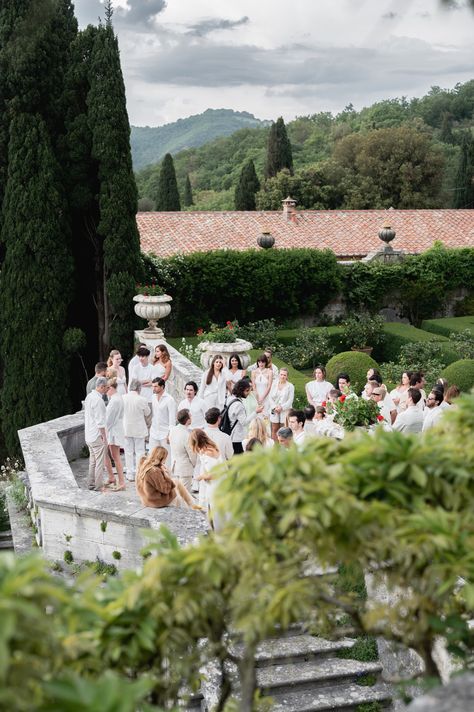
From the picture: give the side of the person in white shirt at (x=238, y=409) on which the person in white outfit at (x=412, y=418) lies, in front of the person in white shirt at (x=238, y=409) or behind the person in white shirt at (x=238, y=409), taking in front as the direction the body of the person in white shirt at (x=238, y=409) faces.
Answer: in front

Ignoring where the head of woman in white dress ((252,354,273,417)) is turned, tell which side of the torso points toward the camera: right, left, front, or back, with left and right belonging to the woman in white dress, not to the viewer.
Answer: front

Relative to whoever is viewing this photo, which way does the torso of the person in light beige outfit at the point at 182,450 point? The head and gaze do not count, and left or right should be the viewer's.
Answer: facing away from the viewer and to the right of the viewer

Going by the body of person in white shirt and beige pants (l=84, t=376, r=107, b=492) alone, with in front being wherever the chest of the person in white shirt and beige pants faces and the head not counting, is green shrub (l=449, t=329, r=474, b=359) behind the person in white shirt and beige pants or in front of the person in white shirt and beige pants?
in front

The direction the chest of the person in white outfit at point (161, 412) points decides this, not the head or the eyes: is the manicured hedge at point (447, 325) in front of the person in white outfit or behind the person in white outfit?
behind

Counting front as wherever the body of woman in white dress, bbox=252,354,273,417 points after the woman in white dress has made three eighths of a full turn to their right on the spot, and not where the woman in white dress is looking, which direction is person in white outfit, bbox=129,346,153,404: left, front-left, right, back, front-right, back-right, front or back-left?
front-left

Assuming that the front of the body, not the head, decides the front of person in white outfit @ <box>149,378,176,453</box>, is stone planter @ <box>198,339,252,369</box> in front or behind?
behind

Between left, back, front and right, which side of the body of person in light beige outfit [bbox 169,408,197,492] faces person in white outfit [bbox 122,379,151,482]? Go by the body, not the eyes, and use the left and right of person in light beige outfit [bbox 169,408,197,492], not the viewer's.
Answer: left

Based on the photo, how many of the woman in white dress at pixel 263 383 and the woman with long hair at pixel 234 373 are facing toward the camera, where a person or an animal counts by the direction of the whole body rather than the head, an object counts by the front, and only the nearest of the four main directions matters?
2

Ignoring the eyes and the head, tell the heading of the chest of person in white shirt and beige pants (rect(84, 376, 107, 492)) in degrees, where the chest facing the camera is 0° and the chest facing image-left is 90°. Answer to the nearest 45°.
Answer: approximately 225°

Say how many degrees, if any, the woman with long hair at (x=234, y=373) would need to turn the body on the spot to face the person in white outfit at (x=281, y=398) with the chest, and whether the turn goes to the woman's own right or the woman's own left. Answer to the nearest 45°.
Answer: approximately 45° to the woman's own left

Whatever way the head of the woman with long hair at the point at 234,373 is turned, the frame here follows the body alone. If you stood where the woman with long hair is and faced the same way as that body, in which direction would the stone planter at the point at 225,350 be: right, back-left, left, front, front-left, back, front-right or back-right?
back

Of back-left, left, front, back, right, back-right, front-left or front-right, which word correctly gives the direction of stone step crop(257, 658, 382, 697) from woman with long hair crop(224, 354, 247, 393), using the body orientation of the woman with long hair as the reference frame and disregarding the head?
front

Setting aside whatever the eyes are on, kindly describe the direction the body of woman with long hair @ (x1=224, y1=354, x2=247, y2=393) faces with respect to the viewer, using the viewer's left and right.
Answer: facing the viewer

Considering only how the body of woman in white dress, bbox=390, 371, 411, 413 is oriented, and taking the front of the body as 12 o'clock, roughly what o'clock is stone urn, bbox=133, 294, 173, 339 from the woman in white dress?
The stone urn is roughly at 3 o'clock from the woman in white dress.
